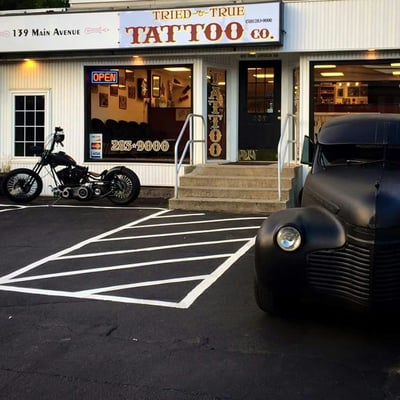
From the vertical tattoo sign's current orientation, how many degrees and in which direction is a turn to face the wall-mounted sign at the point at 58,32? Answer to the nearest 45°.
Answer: approximately 90° to its right

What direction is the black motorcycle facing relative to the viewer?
to the viewer's left

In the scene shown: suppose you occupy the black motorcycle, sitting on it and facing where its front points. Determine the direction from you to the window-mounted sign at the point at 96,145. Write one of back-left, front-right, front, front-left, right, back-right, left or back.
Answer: right

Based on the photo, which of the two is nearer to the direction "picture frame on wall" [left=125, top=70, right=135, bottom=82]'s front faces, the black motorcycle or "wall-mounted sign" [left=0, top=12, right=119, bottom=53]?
the black motorcycle

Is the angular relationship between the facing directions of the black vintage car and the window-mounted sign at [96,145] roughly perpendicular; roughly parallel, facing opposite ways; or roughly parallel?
roughly parallel

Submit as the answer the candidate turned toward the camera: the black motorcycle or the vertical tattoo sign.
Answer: the vertical tattoo sign

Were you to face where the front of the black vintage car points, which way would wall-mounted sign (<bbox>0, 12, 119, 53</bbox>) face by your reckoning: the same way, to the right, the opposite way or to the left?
the same way

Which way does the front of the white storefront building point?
toward the camera

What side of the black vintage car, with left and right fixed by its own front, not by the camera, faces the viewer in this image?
front

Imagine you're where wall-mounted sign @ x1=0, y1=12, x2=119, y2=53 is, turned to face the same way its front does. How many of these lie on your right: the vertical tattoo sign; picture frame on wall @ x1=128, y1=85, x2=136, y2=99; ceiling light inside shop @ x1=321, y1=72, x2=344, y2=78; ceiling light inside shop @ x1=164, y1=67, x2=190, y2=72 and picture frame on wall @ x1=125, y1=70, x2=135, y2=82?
0

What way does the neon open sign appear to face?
toward the camera

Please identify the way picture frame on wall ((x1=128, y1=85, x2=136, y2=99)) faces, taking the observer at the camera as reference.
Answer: facing the viewer

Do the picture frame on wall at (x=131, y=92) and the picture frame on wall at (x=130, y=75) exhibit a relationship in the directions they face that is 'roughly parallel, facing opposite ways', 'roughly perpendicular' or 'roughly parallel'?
roughly parallel

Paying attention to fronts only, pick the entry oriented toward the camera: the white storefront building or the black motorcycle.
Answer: the white storefront building

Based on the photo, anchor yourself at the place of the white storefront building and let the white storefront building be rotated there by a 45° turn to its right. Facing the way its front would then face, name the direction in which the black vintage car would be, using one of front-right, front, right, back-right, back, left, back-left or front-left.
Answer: front-left
